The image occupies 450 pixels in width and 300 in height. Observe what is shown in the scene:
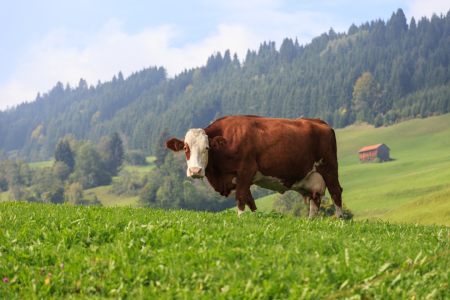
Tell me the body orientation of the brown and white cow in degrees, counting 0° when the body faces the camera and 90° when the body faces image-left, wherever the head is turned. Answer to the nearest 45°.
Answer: approximately 90°
